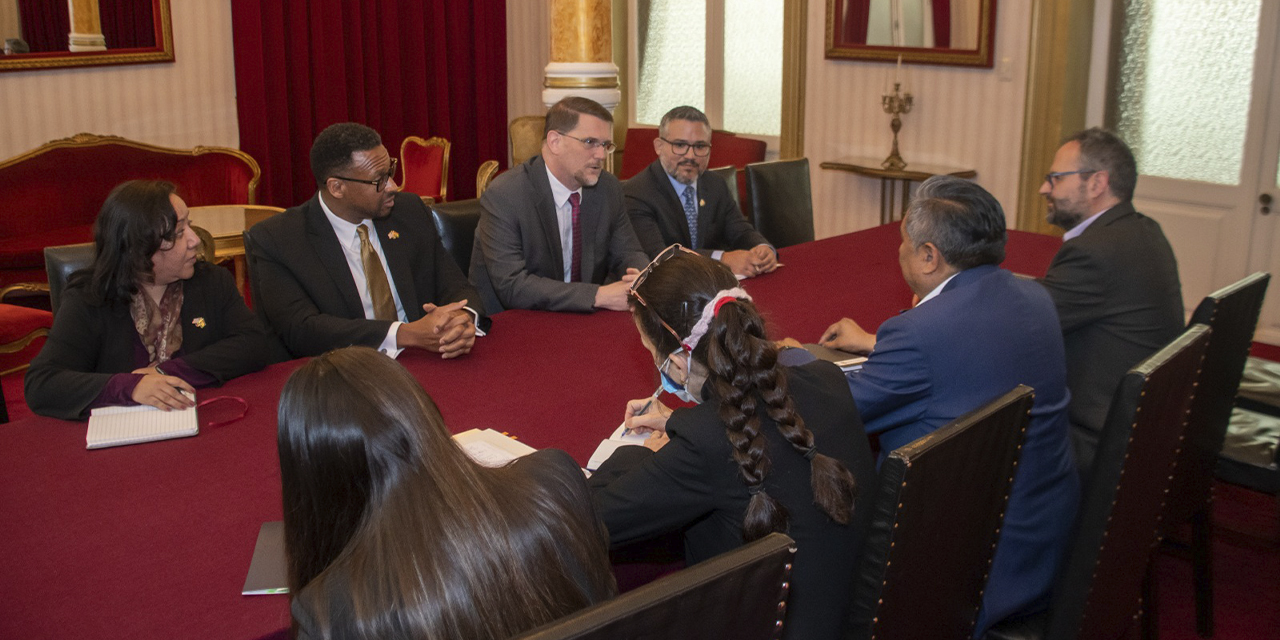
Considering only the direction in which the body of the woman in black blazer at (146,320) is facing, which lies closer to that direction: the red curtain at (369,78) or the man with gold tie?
the man with gold tie

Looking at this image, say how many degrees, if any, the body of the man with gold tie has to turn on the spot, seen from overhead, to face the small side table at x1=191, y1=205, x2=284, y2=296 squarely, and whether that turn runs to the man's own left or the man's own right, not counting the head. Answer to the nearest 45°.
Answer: approximately 135° to the man's own left

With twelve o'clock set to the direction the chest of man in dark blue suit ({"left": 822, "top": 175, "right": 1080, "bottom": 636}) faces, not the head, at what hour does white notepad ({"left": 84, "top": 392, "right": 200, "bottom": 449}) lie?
The white notepad is roughly at 10 o'clock from the man in dark blue suit.

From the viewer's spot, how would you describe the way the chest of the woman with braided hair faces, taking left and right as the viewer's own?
facing away from the viewer and to the left of the viewer

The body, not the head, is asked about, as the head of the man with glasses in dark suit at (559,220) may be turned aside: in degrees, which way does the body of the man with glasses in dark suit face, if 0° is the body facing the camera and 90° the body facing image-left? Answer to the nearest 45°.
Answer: approximately 315°

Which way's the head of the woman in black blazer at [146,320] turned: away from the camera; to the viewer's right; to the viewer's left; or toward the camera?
to the viewer's right

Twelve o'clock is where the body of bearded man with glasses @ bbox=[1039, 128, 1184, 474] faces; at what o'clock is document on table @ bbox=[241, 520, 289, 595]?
The document on table is roughly at 10 o'clock from the bearded man with glasses.

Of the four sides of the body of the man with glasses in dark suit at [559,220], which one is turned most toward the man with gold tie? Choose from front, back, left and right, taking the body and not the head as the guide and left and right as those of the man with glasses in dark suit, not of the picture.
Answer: right

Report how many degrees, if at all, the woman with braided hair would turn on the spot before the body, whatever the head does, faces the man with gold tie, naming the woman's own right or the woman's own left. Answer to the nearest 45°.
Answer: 0° — they already face them

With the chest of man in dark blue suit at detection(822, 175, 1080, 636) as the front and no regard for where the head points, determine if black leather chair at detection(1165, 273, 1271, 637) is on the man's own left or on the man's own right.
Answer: on the man's own right

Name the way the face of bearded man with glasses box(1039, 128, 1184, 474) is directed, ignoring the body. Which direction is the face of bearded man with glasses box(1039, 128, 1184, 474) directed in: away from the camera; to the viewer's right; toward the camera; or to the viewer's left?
to the viewer's left

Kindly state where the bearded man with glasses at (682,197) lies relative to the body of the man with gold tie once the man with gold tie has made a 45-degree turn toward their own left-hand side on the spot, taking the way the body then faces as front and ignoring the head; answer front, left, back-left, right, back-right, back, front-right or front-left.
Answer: front-left

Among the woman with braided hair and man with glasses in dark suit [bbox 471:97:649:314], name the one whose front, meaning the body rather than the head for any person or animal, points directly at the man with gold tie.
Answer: the woman with braided hair

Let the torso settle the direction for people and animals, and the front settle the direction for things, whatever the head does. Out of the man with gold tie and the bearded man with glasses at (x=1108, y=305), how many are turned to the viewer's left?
1

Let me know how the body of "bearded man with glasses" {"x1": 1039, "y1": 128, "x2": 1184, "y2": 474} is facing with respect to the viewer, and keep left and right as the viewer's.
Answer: facing to the left of the viewer
